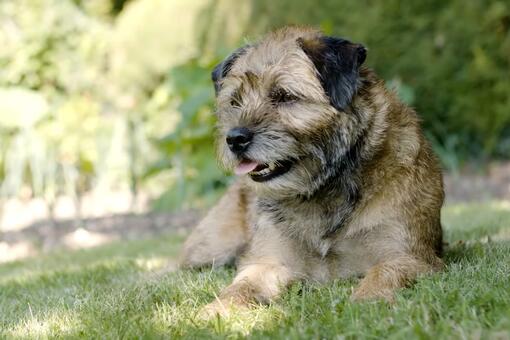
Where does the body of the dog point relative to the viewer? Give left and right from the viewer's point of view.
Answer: facing the viewer and to the left of the viewer
